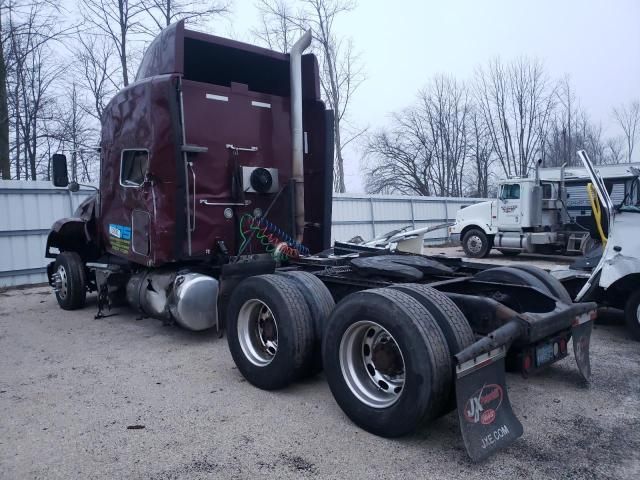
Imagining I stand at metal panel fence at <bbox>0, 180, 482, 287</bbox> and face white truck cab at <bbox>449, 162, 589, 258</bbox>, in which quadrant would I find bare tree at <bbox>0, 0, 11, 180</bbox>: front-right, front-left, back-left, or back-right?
back-left

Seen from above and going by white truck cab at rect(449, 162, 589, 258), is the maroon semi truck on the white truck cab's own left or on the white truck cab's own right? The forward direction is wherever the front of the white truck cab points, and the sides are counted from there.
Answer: on the white truck cab's own left

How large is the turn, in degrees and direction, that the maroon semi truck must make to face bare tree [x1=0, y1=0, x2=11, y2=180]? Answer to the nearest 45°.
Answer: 0° — it already faces it

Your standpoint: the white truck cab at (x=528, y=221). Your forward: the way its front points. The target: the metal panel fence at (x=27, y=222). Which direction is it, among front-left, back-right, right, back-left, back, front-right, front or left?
front-left

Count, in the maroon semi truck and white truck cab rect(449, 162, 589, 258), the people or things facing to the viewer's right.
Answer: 0

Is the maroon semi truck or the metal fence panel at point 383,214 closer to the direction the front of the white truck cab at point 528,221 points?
the metal fence panel

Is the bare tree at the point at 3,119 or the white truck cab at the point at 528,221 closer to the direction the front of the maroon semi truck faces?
the bare tree

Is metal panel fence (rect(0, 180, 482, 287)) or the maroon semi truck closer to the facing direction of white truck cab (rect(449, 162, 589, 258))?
the metal panel fence

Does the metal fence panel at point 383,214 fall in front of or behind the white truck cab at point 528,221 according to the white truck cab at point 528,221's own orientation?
in front

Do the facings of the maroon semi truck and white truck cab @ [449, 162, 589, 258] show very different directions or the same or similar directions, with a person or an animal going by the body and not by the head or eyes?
same or similar directions

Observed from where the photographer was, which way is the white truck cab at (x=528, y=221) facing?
facing to the left of the viewer

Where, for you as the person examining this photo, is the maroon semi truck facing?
facing away from the viewer and to the left of the viewer

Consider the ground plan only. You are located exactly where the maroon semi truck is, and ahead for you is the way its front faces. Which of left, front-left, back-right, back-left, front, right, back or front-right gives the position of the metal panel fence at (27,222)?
front
